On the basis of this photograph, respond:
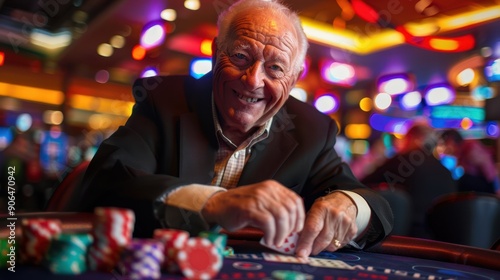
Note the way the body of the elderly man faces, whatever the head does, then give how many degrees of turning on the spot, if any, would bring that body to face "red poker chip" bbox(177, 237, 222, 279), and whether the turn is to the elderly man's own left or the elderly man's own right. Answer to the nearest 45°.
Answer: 0° — they already face it

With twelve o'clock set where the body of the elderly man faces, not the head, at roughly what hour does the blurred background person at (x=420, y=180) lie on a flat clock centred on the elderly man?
The blurred background person is roughly at 7 o'clock from the elderly man.

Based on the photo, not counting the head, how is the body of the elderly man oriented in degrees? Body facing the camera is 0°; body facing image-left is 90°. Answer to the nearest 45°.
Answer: approximately 0°
